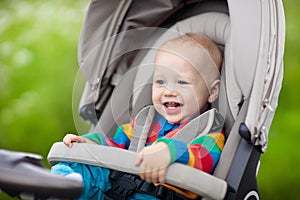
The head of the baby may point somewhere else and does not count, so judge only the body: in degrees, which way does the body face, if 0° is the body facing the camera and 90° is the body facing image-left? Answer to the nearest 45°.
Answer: approximately 45°

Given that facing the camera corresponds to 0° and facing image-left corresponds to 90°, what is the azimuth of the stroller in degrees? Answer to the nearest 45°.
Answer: approximately 45°
